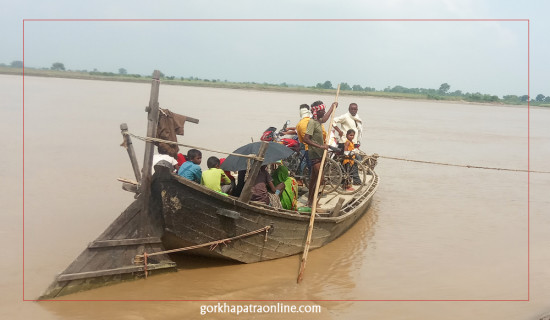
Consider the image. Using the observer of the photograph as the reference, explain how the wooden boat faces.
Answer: facing away from the viewer and to the right of the viewer

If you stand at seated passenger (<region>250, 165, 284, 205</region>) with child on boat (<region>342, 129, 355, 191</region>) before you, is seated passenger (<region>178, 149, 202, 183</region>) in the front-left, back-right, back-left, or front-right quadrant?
back-left
